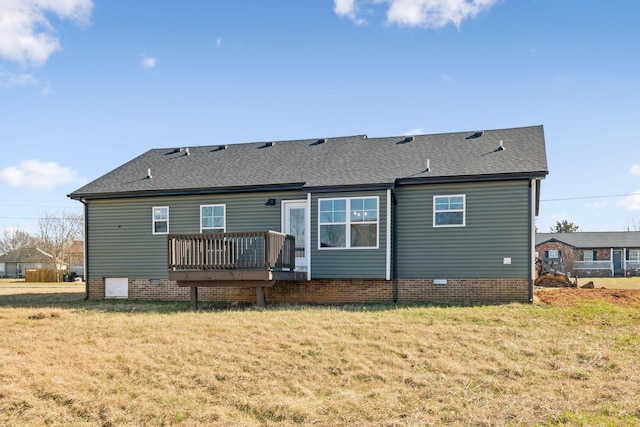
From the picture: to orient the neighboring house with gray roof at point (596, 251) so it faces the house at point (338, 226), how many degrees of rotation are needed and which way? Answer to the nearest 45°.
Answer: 0° — it already faces it

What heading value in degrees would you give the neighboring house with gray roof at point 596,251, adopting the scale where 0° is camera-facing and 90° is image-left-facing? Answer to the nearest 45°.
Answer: approximately 0°
